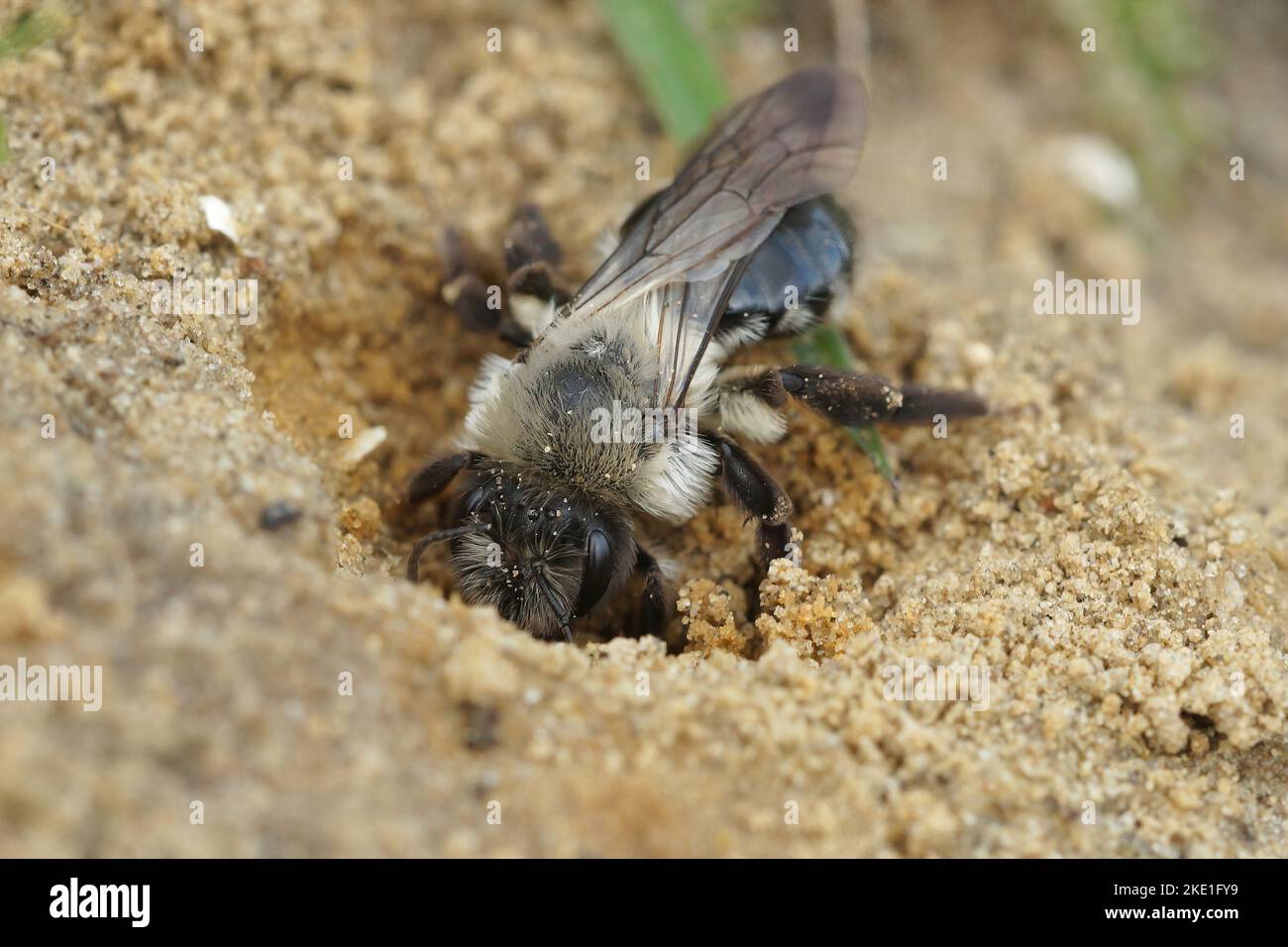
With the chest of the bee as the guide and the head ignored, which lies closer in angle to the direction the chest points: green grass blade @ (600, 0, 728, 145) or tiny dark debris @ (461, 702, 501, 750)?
the tiny dark debris

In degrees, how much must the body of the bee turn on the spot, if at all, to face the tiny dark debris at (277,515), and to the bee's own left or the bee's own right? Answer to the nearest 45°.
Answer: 0° — it already faces it

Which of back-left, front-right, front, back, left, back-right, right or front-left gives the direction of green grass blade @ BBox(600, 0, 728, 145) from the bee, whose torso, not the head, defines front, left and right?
back-right

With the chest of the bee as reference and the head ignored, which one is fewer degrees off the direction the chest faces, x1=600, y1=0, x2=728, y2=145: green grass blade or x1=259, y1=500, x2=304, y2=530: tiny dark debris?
the tiny dark debris

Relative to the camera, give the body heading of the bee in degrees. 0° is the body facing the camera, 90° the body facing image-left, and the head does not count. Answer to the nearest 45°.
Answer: approximately 45°
